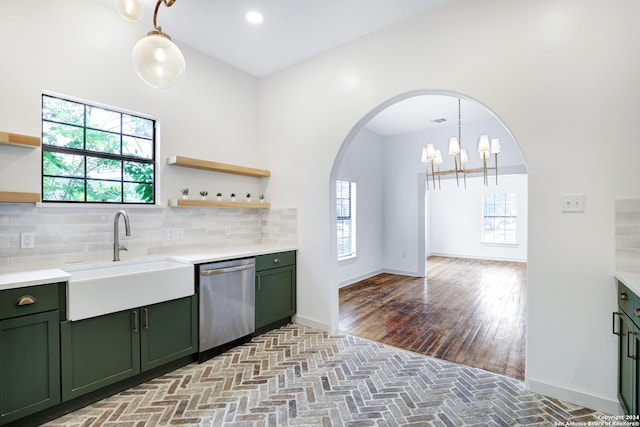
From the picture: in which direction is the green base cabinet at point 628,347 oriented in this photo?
to the viewer's left

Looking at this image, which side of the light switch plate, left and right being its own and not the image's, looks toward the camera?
front

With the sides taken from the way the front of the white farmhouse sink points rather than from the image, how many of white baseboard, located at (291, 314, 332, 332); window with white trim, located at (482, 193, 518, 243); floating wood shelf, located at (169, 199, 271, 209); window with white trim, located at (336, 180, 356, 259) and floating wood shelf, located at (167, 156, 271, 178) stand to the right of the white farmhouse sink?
0

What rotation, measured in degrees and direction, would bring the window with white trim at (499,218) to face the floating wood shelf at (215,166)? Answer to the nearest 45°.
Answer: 0° — it already faces it

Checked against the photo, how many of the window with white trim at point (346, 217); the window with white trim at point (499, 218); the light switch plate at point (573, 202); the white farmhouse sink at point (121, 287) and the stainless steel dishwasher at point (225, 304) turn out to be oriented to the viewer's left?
0

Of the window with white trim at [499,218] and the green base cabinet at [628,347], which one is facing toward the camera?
the window with white trim

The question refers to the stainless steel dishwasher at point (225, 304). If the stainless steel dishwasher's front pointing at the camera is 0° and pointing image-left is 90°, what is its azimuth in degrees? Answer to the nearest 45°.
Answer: approximately 315°

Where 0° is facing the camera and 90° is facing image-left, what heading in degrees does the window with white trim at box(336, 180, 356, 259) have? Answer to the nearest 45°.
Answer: approximately 315°

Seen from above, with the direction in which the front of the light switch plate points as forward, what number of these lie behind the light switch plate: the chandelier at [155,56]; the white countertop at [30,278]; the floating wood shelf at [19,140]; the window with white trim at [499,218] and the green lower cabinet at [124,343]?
1

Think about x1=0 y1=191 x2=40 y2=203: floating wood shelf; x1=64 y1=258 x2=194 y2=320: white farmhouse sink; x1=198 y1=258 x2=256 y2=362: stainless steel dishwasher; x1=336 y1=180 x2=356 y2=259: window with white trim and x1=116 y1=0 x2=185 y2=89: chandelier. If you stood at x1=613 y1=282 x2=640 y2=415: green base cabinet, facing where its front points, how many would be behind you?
0

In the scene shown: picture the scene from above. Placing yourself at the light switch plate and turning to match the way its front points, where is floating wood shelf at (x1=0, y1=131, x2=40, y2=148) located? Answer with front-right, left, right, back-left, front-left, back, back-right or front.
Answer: front-right

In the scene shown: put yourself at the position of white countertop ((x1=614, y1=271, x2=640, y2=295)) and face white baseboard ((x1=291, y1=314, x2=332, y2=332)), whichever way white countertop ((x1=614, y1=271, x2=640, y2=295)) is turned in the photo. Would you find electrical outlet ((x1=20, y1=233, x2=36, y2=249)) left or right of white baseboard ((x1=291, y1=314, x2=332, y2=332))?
left

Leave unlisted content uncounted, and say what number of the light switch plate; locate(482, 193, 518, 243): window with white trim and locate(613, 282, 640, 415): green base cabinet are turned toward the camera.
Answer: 2

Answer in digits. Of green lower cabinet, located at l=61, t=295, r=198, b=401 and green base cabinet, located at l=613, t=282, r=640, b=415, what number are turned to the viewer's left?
1
